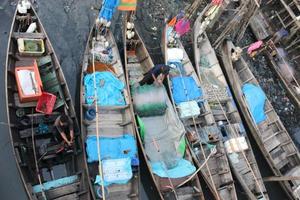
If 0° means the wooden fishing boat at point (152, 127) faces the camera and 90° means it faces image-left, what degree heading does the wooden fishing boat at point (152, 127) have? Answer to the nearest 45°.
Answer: approximately 180°

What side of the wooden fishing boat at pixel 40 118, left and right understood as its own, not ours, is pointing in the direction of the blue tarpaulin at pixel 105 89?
right

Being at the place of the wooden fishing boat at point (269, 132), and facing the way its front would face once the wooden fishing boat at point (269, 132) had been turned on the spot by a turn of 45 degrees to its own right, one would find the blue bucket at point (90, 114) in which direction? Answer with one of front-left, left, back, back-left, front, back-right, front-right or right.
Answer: back-left

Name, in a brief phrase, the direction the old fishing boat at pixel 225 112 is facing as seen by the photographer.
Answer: facing away from the viewer

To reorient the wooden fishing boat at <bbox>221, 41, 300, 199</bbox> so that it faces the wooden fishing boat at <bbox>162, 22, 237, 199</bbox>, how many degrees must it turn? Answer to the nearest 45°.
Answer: approximately 90° to its left

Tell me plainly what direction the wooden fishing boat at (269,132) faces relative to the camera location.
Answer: facing away from the viewer and to the left of the viewer

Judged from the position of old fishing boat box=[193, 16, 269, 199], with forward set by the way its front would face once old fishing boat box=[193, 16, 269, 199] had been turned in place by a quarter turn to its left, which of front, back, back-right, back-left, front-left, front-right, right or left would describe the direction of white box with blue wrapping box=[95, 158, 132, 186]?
front-left

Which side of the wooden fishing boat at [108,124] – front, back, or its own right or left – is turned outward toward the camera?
back

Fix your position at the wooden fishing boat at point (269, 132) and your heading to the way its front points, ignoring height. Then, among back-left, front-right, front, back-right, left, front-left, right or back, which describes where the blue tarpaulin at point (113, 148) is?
left

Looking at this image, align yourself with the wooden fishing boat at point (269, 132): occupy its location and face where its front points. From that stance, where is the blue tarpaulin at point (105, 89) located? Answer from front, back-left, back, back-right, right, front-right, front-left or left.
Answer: left

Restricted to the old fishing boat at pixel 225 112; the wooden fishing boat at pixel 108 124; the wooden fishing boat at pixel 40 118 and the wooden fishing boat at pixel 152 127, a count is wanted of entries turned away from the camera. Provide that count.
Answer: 4

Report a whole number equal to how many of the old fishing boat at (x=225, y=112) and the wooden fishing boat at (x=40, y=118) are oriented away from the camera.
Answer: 2

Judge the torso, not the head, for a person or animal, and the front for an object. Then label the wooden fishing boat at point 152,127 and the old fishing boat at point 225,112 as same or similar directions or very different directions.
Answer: same or similar directions

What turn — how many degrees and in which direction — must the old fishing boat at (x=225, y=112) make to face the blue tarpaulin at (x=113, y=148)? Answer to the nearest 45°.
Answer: approximately 135° to its left

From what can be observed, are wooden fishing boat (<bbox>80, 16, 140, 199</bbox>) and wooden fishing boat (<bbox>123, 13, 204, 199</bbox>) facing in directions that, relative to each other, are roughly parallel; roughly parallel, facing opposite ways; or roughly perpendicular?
roughly parallel

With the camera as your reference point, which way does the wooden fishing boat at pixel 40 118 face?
facing away from the viewer
